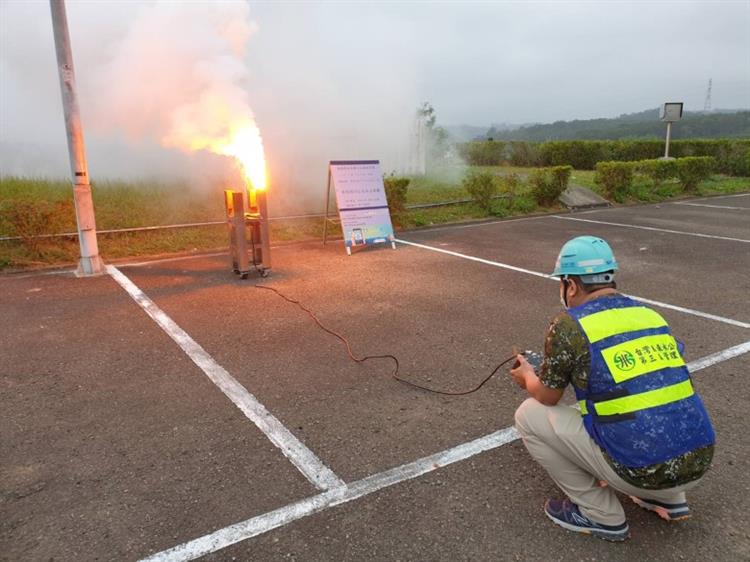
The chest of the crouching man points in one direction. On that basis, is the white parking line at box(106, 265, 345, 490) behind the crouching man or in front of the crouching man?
in front

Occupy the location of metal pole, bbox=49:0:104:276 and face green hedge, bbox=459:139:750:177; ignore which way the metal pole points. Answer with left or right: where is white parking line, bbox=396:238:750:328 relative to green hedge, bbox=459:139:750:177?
right

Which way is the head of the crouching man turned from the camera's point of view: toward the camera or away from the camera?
away from the camera

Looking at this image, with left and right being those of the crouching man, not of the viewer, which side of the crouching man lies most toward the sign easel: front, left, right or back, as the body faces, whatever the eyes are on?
front

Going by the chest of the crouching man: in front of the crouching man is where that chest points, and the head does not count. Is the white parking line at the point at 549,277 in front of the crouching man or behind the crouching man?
in front

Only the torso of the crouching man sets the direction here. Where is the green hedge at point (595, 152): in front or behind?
in front

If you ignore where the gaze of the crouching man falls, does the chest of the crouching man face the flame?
yes

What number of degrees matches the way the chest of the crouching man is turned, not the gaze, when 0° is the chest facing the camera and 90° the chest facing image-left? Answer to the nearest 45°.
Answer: approximately 135°
